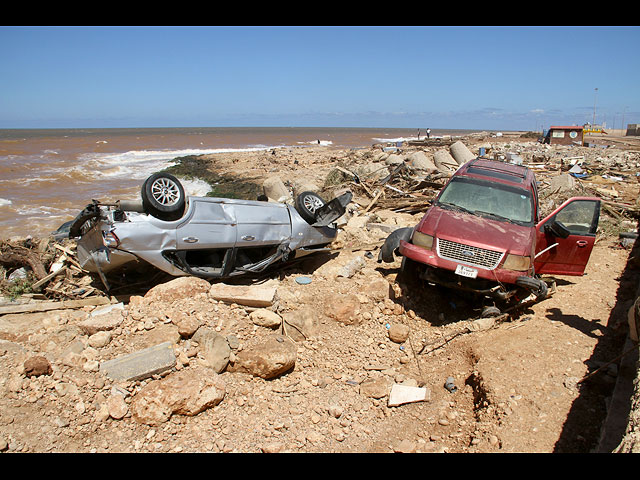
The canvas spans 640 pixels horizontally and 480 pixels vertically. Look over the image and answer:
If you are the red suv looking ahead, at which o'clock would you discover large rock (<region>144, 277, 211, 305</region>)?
The large rock is roughly at 2 o'clock from the red suv.

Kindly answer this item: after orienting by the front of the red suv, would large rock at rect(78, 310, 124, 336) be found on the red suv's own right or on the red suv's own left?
on the red suv's own right

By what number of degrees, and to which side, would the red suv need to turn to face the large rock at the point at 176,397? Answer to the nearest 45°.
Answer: approximately 45° to its right

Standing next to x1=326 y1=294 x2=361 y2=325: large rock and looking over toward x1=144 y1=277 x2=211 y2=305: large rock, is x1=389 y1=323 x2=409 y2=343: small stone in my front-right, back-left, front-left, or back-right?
back-left

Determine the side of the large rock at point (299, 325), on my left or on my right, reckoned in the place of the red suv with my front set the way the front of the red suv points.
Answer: on my right

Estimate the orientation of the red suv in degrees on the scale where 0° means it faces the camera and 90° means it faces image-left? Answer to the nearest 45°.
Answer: approximately 0°

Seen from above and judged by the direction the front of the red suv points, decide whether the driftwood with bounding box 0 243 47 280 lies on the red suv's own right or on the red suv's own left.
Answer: on the red suv's own right

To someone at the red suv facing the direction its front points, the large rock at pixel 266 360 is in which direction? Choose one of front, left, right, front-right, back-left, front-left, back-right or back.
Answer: front-right

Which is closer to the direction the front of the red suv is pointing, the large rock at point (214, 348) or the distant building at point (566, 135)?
the large rock

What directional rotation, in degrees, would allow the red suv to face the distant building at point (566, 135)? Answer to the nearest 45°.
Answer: approximately 180°

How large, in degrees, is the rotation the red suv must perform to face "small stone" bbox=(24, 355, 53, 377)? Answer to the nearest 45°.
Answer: approximately 45° to its right
